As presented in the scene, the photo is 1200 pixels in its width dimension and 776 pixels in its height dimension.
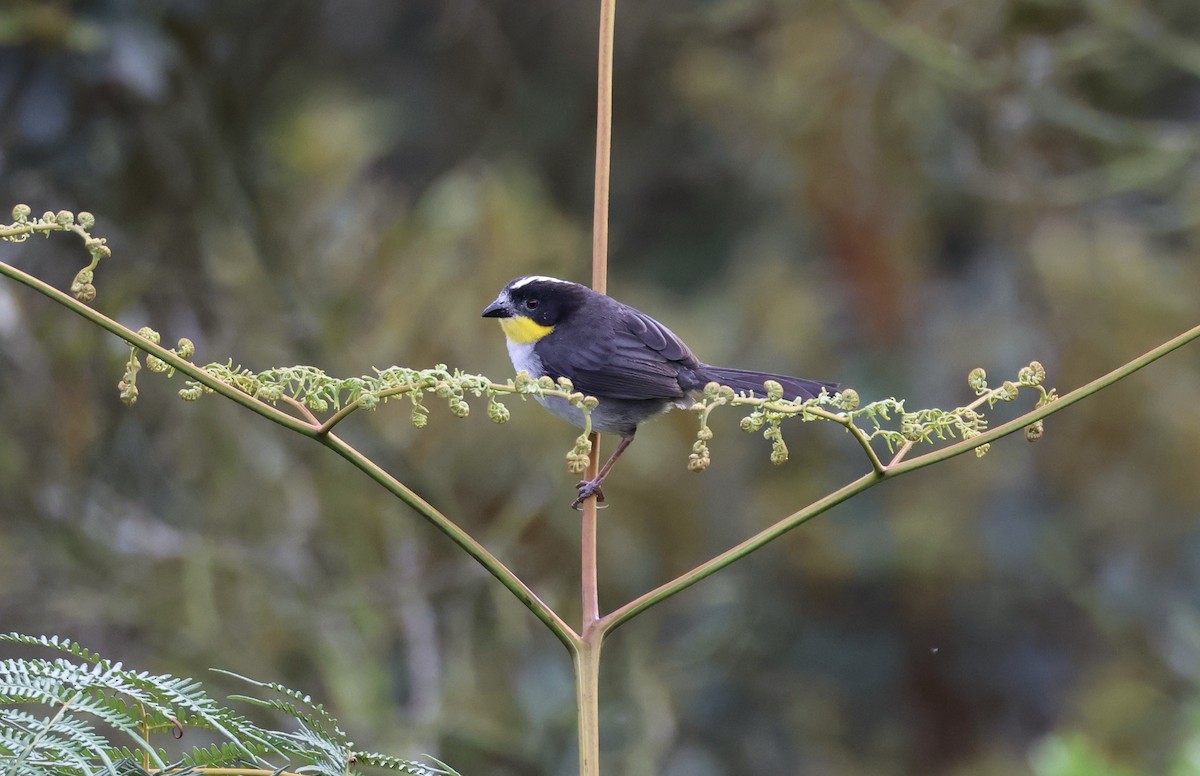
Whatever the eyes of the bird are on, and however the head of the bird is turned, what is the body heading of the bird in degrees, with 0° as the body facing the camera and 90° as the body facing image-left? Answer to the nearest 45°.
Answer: approximately 90°
